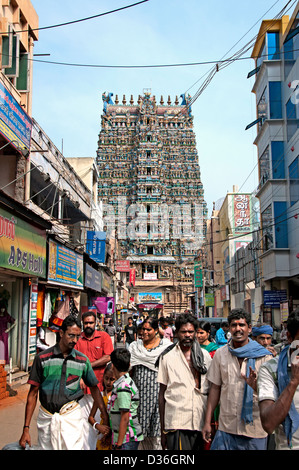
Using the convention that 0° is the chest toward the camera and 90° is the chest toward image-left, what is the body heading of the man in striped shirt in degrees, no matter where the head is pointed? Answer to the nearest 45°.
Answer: approximately 0°

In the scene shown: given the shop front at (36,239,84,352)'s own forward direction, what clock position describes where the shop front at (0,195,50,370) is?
the shop front at (0,195,50,370) is roughly at 2 o'clock from the shop front at (36,239,84,352).

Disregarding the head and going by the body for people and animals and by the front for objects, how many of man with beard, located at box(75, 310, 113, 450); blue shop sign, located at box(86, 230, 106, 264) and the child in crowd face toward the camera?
3

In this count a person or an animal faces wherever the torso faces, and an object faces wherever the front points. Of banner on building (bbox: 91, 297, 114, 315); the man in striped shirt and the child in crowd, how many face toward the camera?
3

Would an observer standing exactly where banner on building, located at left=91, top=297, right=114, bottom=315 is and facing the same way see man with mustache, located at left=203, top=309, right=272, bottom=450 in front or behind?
in front

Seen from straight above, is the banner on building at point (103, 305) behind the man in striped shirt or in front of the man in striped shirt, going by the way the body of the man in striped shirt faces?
behind

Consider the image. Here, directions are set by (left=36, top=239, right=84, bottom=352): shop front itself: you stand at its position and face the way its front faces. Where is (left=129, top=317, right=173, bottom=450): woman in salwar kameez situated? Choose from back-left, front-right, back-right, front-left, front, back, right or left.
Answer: front-right
